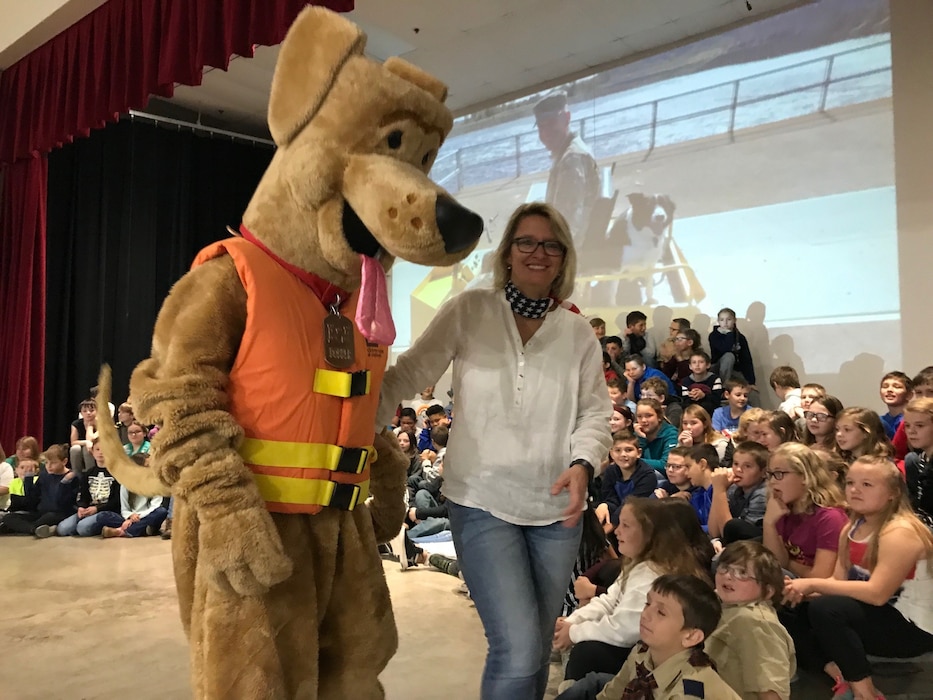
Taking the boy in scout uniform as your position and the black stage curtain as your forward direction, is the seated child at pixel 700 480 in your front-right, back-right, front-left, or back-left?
front-right

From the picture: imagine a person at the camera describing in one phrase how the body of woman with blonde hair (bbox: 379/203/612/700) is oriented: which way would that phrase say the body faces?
toward the camera

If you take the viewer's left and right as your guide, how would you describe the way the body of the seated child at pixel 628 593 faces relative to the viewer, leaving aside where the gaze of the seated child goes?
facing to the left of the viewer

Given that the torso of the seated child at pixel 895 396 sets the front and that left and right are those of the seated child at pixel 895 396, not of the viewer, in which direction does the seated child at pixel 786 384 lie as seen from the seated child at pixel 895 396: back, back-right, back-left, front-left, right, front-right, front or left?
right

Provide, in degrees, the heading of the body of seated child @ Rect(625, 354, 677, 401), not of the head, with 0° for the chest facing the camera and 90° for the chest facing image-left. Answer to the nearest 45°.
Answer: approximately 45°

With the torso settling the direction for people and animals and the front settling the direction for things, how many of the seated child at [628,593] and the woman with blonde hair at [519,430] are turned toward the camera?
1

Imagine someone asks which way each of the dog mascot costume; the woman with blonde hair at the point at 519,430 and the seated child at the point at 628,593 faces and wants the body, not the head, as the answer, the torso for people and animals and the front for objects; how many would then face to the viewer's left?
1

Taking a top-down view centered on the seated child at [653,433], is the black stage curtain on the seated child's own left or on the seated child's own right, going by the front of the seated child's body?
on the seated child's own right

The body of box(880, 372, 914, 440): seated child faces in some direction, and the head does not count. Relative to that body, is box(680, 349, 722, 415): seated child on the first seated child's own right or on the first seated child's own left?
on the first seated child's own right

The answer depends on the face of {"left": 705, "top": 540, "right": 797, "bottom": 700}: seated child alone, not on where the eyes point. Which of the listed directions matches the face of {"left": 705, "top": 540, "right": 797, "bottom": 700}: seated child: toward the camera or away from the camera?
toward the camera
